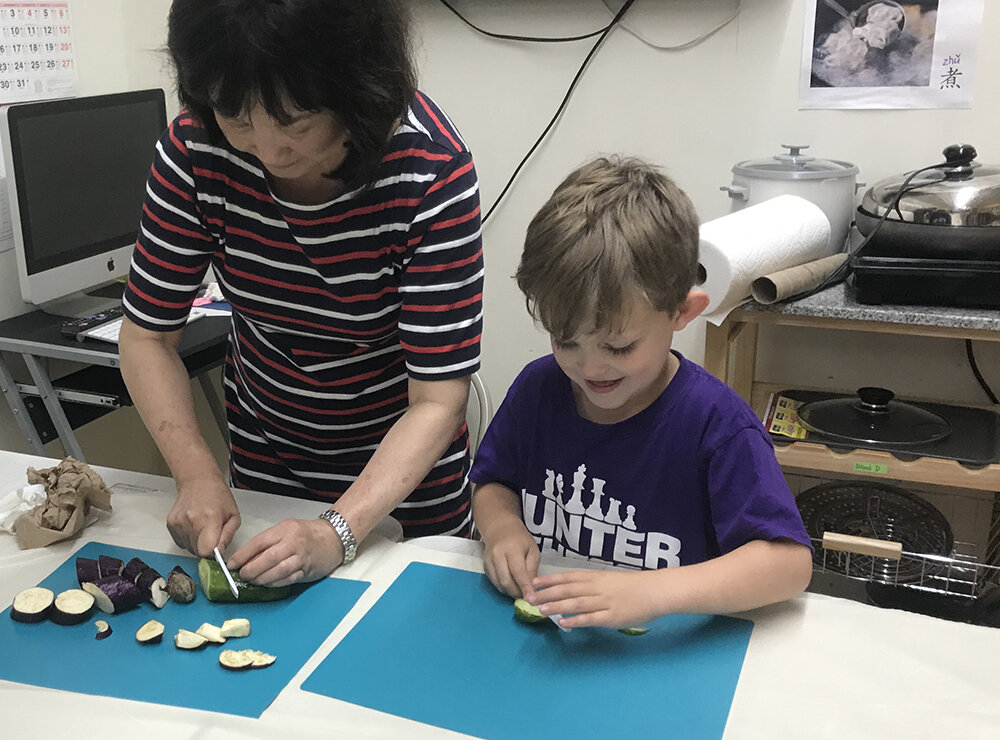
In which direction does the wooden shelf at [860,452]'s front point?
toward the camera

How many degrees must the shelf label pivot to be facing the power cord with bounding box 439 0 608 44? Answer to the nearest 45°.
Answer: approximately 135° to its right

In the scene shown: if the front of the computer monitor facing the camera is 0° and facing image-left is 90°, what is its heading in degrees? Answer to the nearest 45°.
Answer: approximately 315°

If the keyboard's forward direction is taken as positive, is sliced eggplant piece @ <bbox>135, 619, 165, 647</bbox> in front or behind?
in front

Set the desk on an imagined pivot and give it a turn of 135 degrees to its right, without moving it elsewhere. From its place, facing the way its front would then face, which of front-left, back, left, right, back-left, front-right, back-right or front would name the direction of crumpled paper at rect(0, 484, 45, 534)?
left

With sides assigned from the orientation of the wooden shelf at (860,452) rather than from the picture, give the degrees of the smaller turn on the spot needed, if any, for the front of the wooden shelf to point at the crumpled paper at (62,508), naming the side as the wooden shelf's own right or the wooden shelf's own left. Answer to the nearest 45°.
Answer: approximately 45° to the wooden shelf's own right

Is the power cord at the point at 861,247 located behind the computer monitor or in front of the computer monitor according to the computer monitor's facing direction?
in front

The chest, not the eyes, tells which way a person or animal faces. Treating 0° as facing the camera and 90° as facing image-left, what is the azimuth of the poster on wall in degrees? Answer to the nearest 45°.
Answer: approximately 0°

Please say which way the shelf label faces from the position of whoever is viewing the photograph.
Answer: facing the viewer

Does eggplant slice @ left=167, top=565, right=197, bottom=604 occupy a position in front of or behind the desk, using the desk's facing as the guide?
in front

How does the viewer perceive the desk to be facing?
facing the viewer and to the right of the viewer
